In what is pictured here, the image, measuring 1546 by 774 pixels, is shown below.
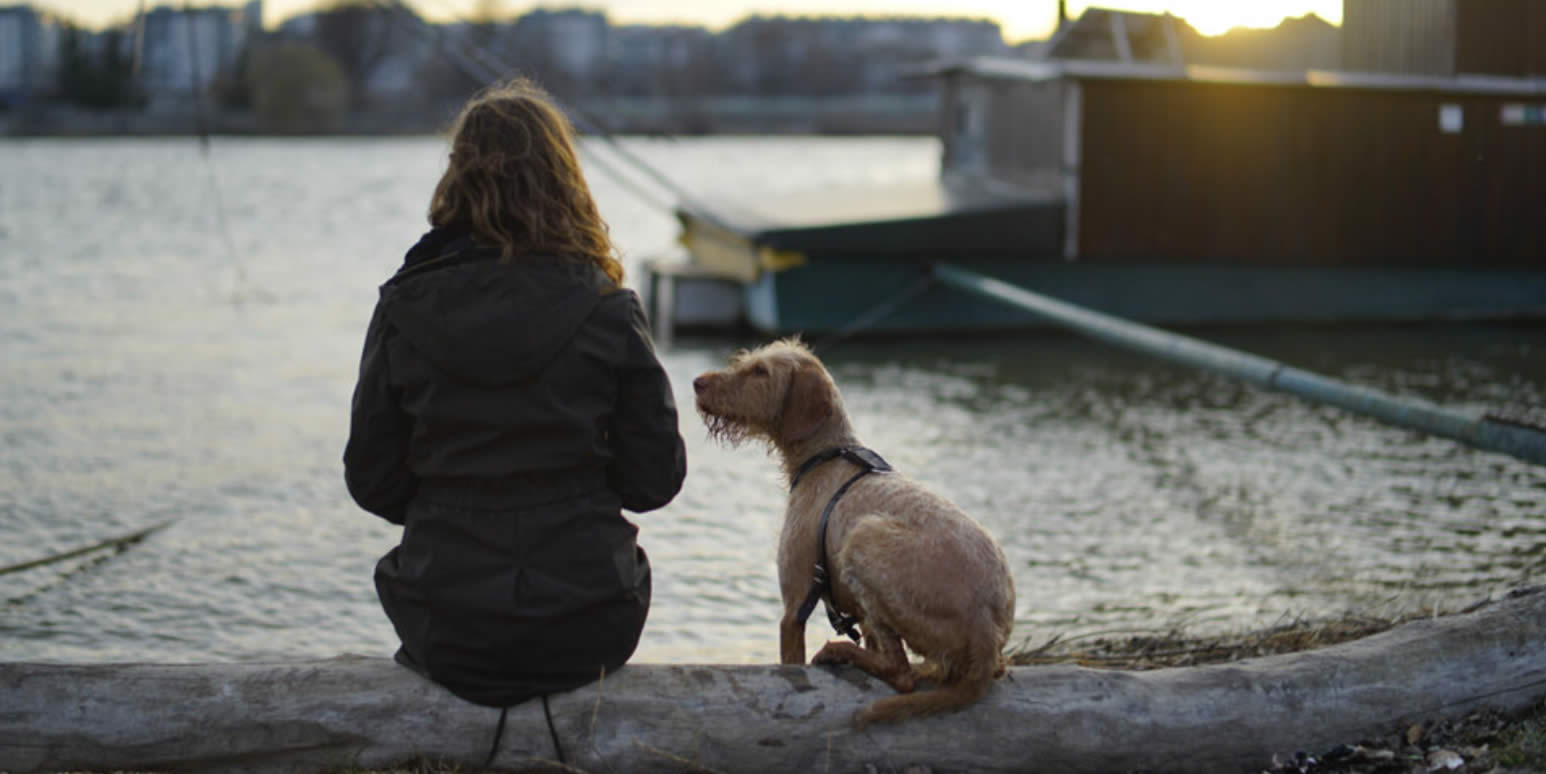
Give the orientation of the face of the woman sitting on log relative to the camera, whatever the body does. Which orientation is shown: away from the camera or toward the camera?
away from the camera

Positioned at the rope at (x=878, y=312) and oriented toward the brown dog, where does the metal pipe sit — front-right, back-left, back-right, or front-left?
front-left

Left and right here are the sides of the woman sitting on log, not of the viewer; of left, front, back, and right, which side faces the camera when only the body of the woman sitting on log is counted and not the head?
back

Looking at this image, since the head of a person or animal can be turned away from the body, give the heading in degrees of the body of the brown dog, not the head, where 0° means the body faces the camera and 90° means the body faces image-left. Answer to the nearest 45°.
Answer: approximately 90°

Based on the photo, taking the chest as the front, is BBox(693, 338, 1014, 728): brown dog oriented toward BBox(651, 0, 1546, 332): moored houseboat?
no

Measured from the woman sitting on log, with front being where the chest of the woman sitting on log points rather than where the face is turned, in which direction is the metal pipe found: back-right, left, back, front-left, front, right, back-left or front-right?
front-right

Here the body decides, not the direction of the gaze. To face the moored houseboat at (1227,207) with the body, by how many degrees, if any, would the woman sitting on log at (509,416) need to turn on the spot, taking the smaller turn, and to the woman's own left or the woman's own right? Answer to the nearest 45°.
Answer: approximately 45° to the woman's own right
